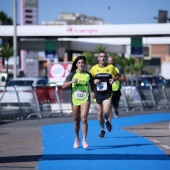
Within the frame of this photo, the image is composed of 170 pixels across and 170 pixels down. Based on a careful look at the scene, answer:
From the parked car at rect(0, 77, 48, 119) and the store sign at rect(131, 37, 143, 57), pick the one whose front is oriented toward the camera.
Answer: the store sign

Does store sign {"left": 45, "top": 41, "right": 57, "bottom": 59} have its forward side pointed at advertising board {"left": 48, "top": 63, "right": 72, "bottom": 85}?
yes

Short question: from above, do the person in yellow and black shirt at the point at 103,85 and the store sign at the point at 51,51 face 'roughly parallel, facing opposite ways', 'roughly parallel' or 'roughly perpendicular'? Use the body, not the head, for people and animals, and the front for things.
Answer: roughly parallel

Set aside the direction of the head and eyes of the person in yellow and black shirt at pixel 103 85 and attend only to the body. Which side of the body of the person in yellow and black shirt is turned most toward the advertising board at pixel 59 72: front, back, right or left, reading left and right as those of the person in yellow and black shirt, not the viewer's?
back

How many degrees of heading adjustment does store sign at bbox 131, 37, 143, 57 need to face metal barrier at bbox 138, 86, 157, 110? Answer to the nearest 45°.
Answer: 0° — it already faces it

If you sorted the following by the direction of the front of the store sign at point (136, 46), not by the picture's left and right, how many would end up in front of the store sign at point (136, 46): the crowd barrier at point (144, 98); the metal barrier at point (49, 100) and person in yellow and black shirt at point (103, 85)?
3

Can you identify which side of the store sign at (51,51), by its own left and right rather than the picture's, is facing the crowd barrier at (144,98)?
front

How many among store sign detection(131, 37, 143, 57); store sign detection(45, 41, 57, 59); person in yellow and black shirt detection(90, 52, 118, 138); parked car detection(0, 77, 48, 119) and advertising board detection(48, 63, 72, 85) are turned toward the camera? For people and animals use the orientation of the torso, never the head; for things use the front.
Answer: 4

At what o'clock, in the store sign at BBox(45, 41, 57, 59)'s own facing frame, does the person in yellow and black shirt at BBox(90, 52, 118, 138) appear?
The person in yellow and black shirt is roughly at 12 o'clock from the store sign.

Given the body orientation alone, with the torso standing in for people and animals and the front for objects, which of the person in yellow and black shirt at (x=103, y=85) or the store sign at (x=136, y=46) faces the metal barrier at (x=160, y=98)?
the store sign

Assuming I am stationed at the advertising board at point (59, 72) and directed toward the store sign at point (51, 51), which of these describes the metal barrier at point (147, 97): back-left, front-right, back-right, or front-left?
back-right

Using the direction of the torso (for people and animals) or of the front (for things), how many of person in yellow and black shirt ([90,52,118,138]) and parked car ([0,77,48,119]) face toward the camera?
1

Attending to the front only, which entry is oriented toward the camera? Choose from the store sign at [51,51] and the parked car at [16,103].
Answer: the store sign

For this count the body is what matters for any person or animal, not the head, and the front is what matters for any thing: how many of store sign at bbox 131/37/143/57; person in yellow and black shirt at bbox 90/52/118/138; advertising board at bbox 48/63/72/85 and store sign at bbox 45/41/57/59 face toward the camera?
4

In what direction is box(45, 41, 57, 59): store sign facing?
toward the camera

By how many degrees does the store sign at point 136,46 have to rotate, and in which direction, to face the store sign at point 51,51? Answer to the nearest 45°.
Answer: approximately 90° to its right

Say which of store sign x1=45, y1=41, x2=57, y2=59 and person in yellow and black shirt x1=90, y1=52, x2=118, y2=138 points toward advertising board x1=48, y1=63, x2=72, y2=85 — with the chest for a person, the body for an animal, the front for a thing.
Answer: the store sign
